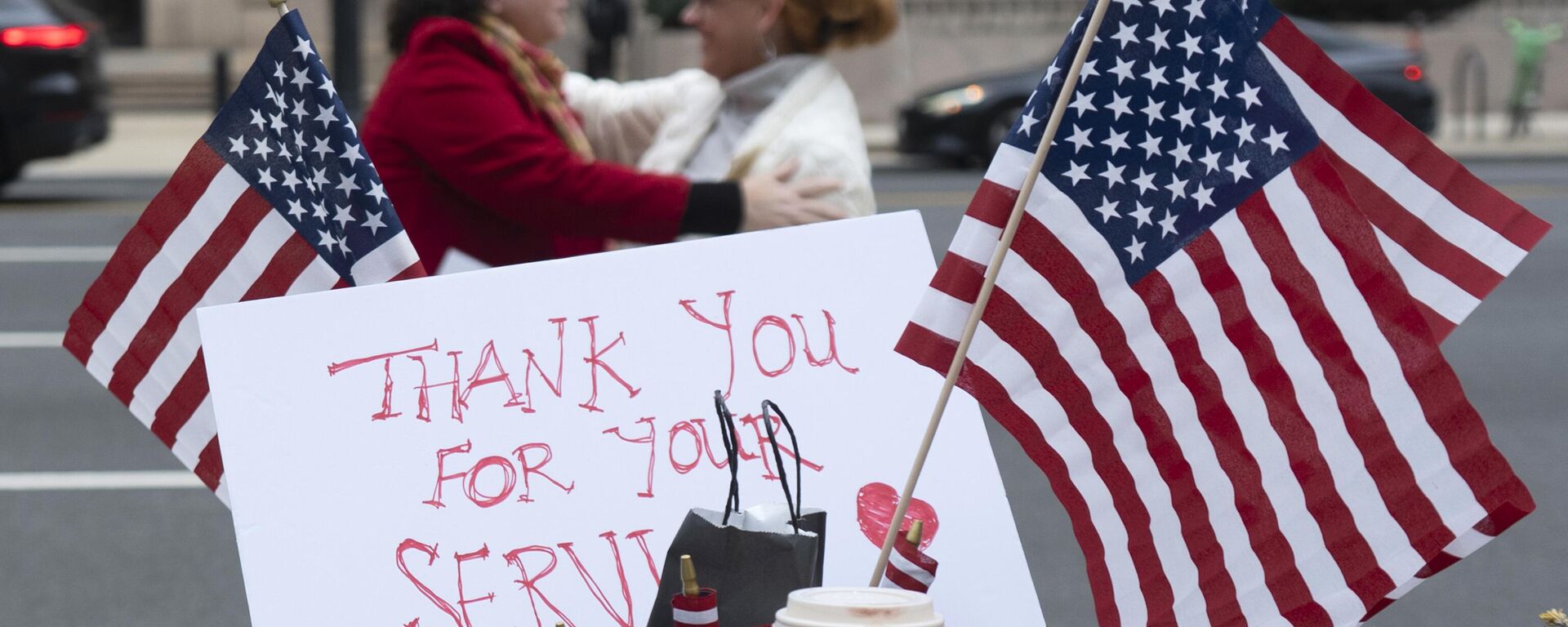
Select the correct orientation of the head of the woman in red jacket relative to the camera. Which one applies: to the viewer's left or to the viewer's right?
to the viewer's right

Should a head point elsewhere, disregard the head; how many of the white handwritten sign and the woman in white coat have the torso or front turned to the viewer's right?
0

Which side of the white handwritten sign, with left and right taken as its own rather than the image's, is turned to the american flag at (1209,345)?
left

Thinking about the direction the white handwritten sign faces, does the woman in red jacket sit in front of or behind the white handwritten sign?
behind

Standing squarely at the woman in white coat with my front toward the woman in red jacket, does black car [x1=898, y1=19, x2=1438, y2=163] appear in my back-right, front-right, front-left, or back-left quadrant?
back-right

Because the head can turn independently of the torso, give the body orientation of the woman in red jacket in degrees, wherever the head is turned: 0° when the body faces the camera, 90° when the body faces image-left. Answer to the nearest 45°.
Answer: approximately 270°

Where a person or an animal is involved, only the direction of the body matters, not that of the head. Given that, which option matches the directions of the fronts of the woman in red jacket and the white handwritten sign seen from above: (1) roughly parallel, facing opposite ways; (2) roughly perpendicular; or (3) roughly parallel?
roughly perpendicular

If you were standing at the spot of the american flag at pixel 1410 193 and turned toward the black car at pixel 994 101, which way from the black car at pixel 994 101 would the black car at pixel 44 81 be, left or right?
left

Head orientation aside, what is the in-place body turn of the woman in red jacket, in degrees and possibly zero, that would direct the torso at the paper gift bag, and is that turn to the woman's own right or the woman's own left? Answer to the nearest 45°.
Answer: approximately 90° to the woman's own right

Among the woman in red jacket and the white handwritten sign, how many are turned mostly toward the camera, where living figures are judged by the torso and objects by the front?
1

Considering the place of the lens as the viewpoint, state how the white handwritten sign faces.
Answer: facing the viewer

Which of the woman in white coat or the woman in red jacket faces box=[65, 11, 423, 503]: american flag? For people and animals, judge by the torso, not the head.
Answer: the woman in white coat

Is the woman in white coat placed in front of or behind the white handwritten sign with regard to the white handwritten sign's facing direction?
behind

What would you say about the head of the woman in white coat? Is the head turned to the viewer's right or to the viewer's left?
to the viewer's left
